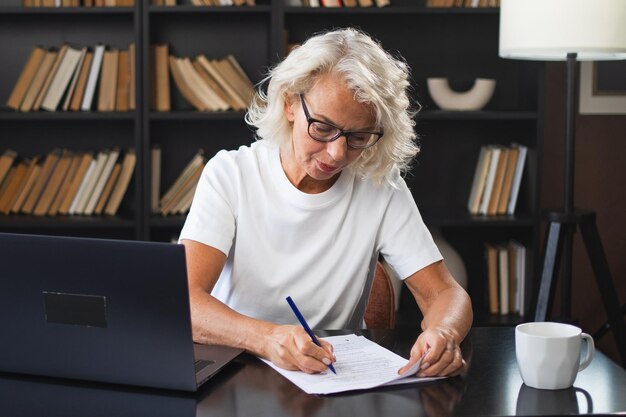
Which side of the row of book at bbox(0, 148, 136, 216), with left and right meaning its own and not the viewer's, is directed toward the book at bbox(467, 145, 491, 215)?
left

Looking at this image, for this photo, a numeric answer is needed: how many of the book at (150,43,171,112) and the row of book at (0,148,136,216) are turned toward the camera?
2

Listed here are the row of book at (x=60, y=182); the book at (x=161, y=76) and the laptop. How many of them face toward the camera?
2

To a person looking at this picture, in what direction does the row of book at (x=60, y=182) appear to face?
facing the viewer

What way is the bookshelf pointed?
toward the camera

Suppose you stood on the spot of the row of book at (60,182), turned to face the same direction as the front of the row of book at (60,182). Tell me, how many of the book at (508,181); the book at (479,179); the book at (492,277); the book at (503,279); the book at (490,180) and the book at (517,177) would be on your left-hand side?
6

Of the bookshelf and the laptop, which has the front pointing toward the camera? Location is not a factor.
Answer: the bookshelf

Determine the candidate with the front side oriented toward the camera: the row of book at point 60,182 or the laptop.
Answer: the row of book

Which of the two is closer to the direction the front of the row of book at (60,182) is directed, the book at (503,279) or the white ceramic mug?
the white ceramic mug

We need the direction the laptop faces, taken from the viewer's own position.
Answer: facing away from the viewer and to the right of the viewer

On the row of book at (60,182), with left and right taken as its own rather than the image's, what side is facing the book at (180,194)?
left

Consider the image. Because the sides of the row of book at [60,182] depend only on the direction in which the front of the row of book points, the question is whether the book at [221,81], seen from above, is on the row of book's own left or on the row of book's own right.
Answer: on the row of book's own left

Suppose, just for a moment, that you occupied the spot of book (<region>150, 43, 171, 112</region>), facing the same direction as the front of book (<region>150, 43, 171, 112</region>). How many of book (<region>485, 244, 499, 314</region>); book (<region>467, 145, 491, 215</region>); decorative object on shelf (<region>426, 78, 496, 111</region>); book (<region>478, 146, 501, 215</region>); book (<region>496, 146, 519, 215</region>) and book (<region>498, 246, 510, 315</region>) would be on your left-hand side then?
6
